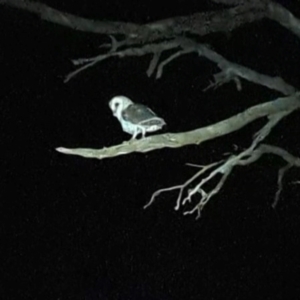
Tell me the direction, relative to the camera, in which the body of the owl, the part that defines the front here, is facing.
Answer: to the viewer's left
